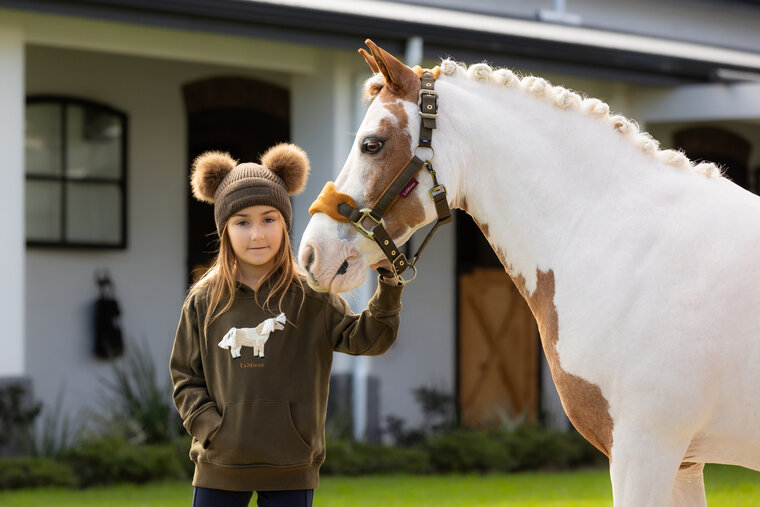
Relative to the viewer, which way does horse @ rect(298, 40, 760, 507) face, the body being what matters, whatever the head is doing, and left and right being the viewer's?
facing to the left of the viewer

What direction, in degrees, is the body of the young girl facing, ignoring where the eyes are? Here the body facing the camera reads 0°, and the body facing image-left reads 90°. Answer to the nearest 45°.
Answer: approximately 0°

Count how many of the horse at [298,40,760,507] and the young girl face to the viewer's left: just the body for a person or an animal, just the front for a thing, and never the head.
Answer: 1

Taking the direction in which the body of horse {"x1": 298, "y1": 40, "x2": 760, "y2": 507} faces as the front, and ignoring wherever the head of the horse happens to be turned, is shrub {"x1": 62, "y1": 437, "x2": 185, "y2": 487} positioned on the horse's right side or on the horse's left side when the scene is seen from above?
on the horse's right side

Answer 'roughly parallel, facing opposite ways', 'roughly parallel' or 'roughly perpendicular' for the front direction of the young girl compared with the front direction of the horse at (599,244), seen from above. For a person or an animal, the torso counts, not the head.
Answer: roughly perpendicular
